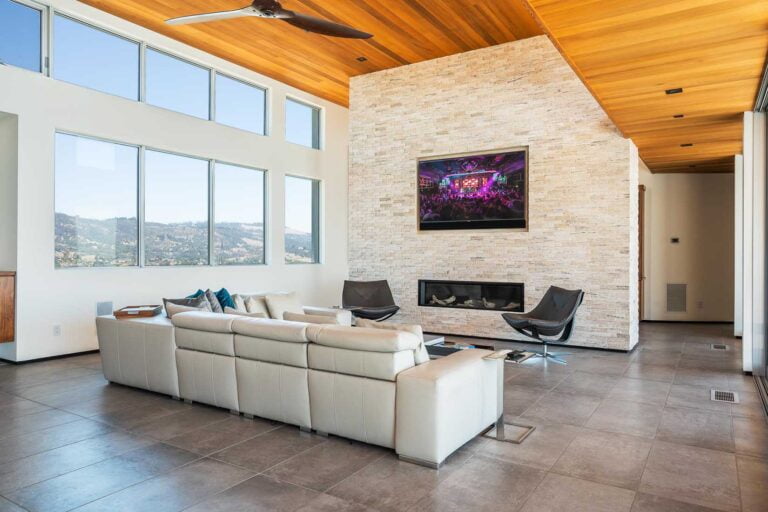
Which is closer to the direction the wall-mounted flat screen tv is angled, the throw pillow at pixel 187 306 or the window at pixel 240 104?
the throw pillow

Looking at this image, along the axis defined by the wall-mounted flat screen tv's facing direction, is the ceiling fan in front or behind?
in front

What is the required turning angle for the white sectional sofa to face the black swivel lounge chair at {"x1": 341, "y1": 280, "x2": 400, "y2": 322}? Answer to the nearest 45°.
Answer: approximately 45° to its left

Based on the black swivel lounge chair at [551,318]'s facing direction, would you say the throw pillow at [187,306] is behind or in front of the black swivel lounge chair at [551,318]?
in front

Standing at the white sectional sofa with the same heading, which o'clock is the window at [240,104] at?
The window is roughly at 10 o'clock from the white sectional sofa.

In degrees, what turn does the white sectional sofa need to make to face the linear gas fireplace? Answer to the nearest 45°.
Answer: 0° — it already faces it

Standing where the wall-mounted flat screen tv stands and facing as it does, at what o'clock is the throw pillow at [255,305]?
The throw pillow is roughly at 12 o'clock from the wall-mounted flat screen tv.

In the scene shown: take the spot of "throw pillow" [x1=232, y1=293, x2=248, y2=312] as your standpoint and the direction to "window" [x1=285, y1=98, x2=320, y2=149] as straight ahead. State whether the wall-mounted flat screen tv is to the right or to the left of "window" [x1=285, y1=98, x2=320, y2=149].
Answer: right

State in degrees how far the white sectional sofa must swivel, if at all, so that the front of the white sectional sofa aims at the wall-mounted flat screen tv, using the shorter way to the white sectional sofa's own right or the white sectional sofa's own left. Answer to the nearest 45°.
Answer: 0° — it already faces it

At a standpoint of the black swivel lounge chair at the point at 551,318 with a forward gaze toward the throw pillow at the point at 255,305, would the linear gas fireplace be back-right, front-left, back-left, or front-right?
front-right

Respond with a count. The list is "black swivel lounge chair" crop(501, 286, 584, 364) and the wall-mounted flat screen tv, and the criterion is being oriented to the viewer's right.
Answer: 0

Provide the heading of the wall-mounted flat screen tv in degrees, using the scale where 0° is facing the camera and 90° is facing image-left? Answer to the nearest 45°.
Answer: approximately 45°

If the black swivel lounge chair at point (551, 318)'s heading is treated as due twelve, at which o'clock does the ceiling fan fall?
The ceiling fan is roughly at 12 o'clock from the black swivel lounge chair.

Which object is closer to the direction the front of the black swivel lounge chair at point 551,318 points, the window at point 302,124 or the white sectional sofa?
the white sectional sofa

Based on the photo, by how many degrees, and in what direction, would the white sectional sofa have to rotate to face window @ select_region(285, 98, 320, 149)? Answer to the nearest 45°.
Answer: approximately 45° to its left

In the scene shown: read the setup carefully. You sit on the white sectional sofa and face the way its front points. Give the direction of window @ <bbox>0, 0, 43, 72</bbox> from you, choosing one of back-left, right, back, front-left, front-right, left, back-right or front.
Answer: left

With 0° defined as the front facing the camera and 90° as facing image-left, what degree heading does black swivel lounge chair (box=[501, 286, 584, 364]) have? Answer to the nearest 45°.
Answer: approximately 45°

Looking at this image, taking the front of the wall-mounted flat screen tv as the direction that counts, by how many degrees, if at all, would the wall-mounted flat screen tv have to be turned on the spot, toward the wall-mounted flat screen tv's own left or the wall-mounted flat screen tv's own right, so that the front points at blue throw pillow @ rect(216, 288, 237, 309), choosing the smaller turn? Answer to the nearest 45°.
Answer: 0° — it already faces it

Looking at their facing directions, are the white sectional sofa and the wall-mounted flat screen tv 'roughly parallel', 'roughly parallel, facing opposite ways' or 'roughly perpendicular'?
roughly parallel, facing opposite ways

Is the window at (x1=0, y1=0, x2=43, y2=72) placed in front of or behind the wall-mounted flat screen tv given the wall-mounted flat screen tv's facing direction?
in front
